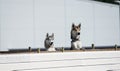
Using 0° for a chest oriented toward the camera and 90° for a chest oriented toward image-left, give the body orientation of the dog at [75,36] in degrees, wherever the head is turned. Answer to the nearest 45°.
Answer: approximately 315°
